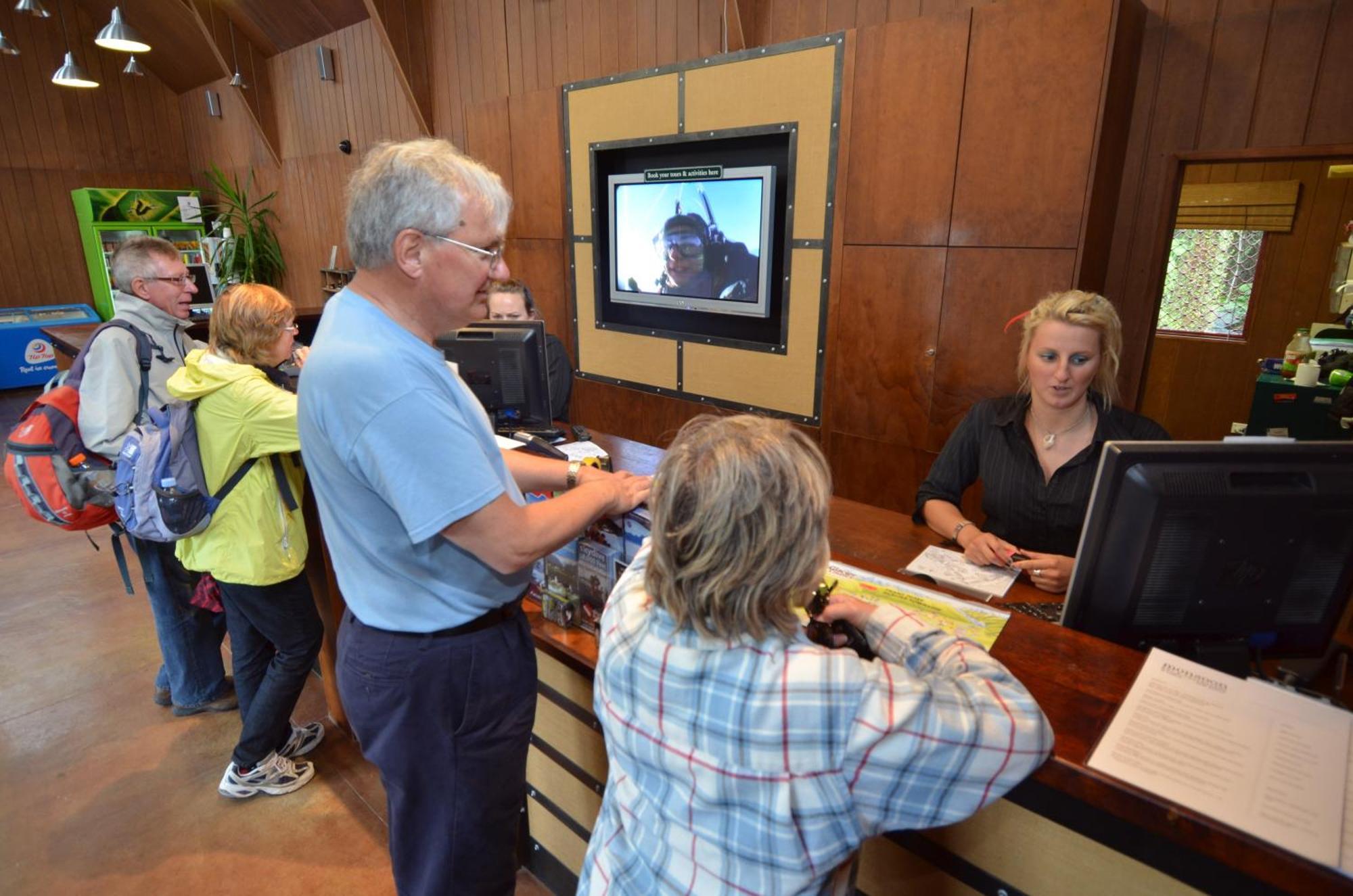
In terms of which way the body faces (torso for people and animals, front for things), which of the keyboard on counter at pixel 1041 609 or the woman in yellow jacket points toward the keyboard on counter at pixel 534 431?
the woman in yellow jacket

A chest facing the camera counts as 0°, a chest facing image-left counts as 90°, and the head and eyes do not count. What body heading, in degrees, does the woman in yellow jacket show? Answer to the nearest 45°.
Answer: approximately 270°

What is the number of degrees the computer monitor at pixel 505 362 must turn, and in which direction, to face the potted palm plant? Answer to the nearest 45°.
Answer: approximately 45° to its left

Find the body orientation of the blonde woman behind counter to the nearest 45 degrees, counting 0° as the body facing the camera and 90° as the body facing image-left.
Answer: approximately 0°

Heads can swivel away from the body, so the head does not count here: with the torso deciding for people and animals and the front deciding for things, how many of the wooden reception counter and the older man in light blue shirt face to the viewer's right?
1

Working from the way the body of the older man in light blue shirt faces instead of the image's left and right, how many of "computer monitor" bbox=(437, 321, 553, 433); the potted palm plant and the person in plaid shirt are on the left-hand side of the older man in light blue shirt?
2

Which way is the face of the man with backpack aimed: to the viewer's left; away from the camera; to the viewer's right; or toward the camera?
to the viewer's right

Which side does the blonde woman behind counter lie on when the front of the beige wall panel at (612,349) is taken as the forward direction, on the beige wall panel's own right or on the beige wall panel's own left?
on the beige wall panel's own left

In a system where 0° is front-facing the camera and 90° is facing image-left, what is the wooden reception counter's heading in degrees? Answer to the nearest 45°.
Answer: approximately 45°

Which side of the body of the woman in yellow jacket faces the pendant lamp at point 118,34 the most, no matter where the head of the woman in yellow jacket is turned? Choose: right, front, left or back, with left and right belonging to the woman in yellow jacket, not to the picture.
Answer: left

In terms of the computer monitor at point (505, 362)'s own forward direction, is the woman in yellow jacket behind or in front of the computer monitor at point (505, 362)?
behind

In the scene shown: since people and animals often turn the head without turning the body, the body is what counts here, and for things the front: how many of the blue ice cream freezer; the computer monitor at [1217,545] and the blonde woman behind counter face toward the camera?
2
